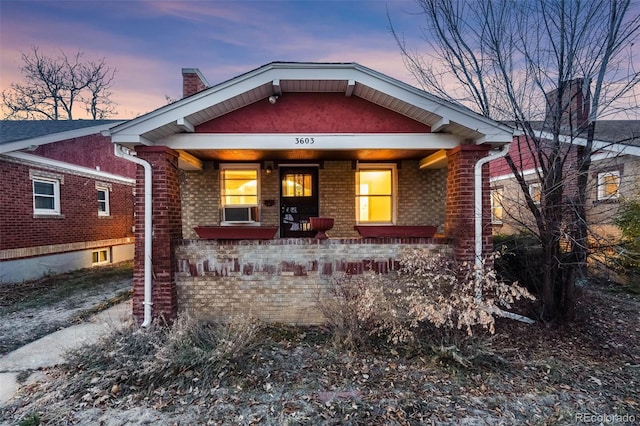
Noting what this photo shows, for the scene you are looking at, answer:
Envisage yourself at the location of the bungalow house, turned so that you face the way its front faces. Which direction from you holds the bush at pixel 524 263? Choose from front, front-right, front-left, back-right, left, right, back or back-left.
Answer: left

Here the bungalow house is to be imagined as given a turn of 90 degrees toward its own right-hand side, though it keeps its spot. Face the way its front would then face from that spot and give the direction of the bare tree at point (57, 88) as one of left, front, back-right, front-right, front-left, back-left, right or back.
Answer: front-right

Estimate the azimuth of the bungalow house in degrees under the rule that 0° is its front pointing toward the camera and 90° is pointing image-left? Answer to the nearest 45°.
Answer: approximately 0°

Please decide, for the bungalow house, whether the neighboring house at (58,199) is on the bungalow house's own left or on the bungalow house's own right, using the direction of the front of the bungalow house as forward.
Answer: on the bungalow house's own right

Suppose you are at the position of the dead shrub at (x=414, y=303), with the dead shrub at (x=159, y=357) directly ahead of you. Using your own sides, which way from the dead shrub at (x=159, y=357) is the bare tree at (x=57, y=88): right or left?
right
